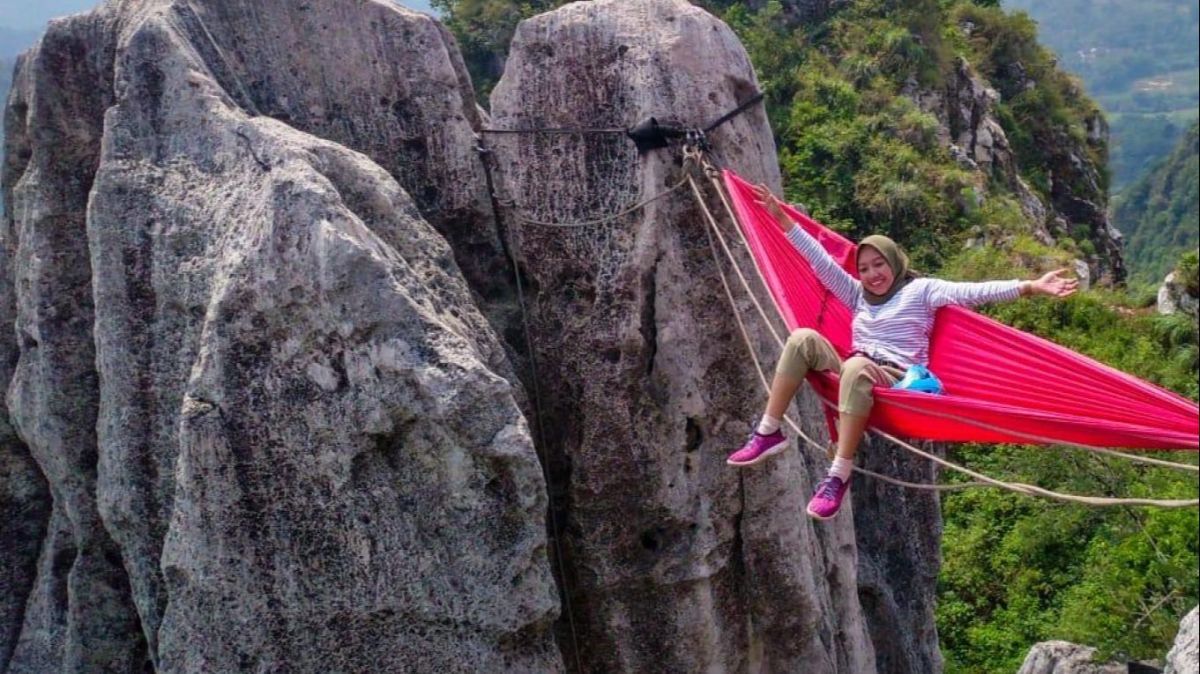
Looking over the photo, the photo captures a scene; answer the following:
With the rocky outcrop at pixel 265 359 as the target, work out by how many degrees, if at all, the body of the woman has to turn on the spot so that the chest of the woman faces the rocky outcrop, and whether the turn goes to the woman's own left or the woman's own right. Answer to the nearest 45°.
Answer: approximately 45° to the woman's own right

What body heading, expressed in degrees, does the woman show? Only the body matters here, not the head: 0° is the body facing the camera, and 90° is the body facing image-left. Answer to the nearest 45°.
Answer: approximately 45°
